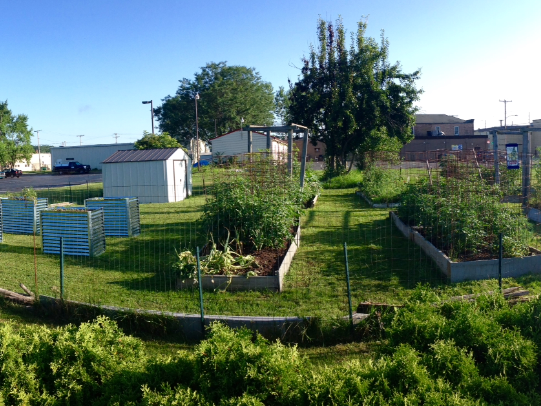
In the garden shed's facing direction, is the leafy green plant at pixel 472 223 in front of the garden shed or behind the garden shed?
in front

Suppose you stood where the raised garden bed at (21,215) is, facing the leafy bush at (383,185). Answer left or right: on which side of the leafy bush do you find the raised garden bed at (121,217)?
right

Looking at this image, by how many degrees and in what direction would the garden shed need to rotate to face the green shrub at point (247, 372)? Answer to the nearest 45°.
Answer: approximately 45° to its right

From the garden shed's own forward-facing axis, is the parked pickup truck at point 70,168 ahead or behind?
behind

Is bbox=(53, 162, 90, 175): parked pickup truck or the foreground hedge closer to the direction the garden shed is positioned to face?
the foreground hedge

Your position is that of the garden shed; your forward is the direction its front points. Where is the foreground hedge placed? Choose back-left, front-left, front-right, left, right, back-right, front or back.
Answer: front-right

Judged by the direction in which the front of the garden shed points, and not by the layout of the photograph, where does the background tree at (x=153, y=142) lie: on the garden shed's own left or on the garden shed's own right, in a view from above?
on the garden shed's own left

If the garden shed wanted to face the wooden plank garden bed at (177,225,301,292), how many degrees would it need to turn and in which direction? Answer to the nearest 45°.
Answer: approximately 45° to its right

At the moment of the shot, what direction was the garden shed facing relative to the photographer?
facing the viewer and to the right of the viewer

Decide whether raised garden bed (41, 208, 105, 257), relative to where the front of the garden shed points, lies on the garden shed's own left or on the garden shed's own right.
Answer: on the garden shed's own right

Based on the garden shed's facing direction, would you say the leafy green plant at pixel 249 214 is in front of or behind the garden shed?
in front

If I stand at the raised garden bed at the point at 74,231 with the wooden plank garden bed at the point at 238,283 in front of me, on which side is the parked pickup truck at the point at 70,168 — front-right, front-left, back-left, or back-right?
back-left
